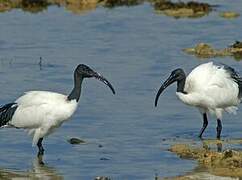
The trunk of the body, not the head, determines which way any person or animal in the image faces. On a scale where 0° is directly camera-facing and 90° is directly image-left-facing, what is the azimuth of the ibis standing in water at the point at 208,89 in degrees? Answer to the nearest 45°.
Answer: approximately 90°

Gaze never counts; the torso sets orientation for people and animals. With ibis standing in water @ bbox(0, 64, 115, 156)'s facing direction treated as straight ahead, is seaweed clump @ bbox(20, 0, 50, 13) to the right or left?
on its left

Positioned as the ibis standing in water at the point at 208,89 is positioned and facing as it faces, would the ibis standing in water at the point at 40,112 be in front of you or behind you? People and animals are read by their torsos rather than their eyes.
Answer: in front

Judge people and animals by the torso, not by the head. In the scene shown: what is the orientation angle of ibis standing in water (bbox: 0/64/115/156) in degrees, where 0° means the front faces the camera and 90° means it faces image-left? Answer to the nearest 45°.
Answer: approximately 270°

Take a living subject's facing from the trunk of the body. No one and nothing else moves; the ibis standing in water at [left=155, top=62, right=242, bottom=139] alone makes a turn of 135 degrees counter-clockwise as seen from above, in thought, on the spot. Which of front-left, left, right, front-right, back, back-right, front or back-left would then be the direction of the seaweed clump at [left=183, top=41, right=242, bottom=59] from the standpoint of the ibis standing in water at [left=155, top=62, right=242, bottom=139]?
back-left

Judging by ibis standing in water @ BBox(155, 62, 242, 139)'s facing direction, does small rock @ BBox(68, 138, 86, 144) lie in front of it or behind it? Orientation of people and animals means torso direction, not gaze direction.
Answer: in front

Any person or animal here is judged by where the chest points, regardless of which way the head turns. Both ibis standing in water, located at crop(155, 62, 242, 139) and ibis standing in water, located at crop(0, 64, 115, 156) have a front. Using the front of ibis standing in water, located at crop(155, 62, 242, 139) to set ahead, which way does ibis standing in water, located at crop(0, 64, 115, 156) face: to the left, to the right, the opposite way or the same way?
the opposite way

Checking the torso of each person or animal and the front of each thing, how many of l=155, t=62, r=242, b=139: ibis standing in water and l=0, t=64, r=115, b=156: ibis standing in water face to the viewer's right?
1
